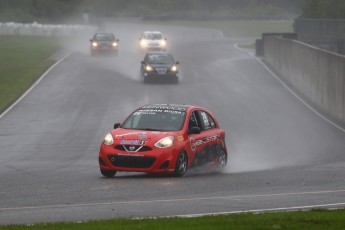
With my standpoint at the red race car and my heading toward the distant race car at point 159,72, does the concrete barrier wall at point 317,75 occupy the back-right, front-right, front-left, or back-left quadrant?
front-right

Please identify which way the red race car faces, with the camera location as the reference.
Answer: facing the viewer and to the left of the viewer

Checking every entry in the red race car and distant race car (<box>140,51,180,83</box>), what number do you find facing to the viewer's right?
0

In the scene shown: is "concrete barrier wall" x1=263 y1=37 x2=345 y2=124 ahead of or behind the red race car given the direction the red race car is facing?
behind

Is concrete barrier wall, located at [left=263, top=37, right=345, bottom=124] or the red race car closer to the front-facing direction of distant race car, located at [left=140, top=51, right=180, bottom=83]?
the red race car

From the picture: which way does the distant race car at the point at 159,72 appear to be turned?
toward the camera

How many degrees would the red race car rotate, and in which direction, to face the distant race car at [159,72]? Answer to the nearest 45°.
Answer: approximately 135° to its right

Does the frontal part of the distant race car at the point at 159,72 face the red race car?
yes
